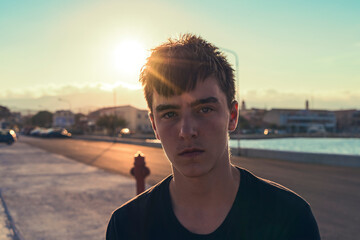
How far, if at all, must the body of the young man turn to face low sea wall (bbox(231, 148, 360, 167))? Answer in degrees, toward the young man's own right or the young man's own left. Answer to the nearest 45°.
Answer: approximately 180°

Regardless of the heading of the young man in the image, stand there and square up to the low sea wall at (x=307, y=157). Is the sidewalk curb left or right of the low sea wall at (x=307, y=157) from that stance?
left

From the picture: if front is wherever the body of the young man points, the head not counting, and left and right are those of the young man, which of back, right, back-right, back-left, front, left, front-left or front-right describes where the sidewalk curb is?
back-right

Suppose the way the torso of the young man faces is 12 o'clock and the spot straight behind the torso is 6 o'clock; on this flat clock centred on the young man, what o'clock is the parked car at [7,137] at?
The parked car is roughly at 5 o'clock from the young man.

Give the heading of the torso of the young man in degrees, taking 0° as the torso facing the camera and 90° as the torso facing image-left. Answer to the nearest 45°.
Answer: approximately 0°
